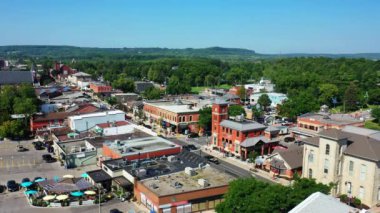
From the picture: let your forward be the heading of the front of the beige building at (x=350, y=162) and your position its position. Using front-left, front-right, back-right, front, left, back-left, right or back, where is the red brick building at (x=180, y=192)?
front

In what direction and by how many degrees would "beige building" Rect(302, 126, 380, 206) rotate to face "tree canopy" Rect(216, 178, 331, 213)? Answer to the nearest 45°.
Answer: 0° — it already faces it

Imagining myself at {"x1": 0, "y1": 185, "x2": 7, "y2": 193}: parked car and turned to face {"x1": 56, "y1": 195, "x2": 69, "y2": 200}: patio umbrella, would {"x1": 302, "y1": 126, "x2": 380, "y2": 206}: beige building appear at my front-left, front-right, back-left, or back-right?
front-left

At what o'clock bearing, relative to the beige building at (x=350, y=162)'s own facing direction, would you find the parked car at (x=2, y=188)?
The parked car is roughly at 1 o'clock from the beige building.

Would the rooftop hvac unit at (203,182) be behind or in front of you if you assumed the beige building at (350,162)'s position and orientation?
in front

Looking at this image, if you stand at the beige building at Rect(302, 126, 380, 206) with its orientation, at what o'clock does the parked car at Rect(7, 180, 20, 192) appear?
The parked car is roughly at 1 o'clock from the beige building.

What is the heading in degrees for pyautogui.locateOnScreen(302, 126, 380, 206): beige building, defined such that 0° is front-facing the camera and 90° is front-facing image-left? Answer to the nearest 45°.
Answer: approximately 45°

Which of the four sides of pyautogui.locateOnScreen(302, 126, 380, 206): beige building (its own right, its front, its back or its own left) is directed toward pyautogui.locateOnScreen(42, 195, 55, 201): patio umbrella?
front

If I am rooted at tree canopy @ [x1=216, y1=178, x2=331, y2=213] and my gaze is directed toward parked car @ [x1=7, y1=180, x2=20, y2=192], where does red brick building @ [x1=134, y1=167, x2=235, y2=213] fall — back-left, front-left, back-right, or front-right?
front-right

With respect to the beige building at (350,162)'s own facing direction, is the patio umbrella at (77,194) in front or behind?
in front

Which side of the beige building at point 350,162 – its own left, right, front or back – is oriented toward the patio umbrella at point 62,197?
front
